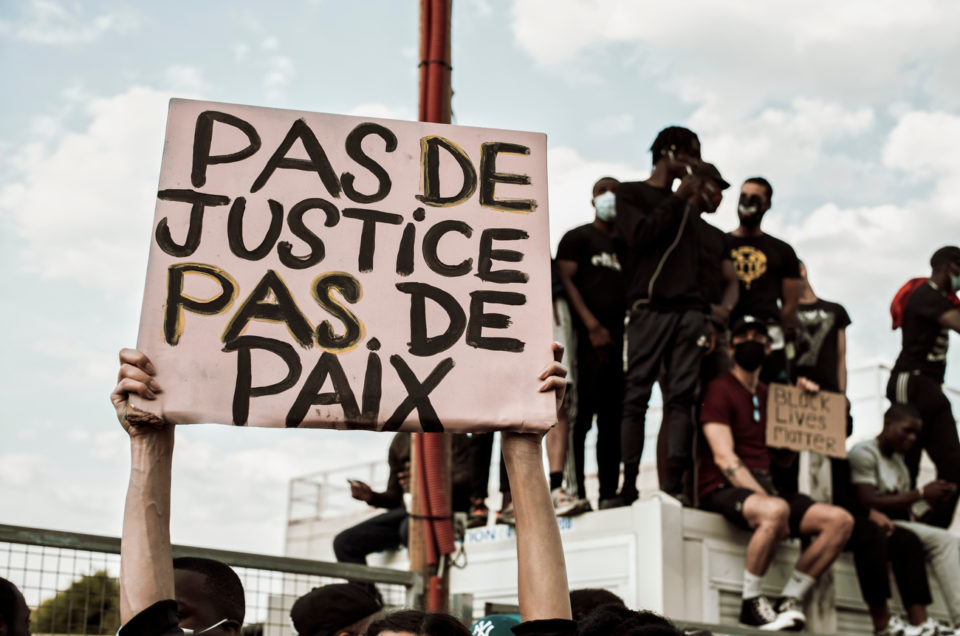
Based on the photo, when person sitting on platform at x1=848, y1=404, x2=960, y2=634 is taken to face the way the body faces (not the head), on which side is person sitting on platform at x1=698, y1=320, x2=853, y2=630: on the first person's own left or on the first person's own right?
on the first person's own right

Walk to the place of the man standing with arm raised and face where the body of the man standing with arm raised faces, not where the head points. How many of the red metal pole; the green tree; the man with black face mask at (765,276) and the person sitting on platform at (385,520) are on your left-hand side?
1

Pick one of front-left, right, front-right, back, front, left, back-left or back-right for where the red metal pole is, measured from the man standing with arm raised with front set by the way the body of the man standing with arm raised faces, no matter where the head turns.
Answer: right

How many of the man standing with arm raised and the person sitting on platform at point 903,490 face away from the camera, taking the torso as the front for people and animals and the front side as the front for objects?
0

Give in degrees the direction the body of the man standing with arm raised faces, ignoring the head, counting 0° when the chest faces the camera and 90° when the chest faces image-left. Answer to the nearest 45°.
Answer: approximately 315°

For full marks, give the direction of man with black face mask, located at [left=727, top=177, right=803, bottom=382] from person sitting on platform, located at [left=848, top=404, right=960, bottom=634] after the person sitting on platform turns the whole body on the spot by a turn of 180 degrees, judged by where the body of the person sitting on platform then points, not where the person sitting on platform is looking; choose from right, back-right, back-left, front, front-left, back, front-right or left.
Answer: left

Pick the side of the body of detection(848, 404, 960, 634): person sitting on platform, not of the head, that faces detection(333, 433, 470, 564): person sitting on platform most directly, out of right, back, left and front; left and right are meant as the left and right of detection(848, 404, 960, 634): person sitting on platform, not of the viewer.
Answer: right

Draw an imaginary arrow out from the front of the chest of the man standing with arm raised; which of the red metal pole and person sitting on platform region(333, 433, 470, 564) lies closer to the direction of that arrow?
the red metal pole
